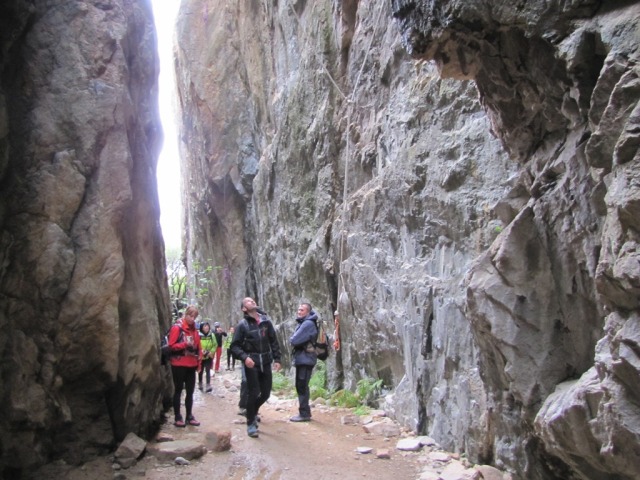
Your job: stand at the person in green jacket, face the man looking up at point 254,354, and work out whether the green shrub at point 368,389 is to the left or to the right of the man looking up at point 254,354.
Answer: left

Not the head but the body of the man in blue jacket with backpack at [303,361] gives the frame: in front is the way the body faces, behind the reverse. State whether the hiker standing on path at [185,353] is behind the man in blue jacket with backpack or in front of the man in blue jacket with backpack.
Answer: in front

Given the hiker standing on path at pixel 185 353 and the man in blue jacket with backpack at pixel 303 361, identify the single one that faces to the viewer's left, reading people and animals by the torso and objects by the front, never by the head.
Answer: the man in blue jacket with backpack

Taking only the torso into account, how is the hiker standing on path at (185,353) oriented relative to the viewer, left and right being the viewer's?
facing the viewer and to the right of the viewer

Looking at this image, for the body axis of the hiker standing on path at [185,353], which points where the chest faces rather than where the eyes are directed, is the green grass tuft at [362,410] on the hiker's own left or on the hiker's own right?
on the hiker's own left

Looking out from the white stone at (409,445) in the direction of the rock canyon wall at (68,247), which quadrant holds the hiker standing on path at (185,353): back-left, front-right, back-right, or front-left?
front-right

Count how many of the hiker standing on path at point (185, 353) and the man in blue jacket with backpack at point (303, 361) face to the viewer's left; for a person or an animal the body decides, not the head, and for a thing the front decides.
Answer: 1

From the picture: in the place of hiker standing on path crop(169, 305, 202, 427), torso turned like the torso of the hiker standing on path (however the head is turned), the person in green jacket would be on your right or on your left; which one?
on your left

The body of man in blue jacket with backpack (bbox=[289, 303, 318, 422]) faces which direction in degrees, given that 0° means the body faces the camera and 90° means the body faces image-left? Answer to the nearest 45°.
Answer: approximately 90°

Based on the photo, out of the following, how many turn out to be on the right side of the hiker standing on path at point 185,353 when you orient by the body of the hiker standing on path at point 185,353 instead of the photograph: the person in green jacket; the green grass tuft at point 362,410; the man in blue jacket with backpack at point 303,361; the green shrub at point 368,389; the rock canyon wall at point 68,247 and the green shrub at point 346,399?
1

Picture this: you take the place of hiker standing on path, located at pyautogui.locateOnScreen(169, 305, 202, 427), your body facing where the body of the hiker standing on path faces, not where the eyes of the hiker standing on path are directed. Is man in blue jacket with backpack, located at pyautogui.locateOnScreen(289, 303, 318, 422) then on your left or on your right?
on your left

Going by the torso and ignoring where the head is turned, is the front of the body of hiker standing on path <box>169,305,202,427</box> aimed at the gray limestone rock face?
yes

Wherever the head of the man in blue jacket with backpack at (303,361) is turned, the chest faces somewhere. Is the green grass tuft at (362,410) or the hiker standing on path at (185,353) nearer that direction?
the hiker standing on path

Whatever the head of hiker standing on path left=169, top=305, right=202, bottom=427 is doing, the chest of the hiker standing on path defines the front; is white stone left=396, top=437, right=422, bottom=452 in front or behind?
in front

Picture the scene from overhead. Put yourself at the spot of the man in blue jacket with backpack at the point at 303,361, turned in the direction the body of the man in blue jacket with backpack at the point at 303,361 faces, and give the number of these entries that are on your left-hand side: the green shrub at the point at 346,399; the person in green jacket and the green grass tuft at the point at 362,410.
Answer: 0

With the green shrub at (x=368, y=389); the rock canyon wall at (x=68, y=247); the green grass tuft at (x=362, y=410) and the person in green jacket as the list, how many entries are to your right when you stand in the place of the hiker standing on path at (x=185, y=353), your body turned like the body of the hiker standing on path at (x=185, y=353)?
1

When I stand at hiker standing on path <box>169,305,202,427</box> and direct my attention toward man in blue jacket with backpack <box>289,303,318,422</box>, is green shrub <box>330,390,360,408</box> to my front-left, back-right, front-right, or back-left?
front-left

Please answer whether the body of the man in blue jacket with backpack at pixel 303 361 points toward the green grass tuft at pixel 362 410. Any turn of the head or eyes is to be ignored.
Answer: no

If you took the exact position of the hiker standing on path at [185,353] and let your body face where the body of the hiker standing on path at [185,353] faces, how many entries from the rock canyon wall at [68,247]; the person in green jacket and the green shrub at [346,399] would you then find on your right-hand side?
1
